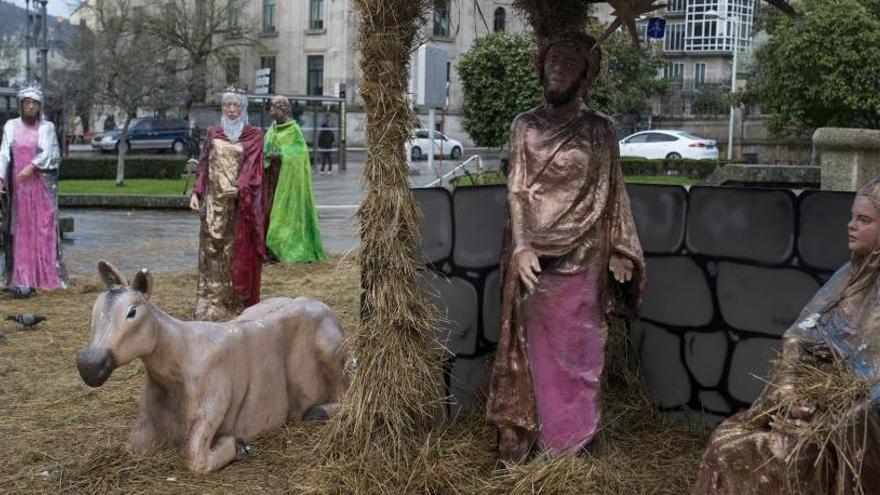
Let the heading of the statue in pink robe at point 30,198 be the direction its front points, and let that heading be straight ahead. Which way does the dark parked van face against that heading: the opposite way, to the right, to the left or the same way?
to the right

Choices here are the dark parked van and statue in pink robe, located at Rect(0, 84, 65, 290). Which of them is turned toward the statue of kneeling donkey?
the statue in pink robe

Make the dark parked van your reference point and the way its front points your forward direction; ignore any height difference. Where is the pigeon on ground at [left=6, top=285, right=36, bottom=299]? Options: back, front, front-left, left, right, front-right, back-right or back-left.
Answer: left

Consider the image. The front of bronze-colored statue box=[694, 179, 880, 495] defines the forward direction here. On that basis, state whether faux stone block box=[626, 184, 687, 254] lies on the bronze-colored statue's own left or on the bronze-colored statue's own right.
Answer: on the bronze-colored statue's own right

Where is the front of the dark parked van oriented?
to the viewer's left

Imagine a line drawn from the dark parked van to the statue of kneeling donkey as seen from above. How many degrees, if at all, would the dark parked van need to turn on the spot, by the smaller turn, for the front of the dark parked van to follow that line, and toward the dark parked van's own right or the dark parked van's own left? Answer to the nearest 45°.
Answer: approximately 90° to the dark parked van's own left

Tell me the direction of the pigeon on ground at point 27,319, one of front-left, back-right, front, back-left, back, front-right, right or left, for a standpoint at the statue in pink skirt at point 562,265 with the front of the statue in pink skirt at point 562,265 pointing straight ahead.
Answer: back-right

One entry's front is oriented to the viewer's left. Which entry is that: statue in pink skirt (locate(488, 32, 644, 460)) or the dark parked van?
the dark parked van

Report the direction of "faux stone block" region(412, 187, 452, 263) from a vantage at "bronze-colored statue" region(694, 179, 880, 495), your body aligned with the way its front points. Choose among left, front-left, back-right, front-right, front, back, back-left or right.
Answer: right

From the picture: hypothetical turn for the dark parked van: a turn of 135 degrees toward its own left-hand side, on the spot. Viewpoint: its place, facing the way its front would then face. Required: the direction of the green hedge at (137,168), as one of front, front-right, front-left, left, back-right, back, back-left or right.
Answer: front-right

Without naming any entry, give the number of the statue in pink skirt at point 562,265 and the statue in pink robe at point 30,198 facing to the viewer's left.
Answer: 0

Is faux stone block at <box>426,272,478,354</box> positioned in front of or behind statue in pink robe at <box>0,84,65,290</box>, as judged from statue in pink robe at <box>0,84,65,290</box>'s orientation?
in front

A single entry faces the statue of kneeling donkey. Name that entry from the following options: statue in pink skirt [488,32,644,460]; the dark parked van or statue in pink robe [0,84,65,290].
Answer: statue in pink robe [0,84,65,290]
